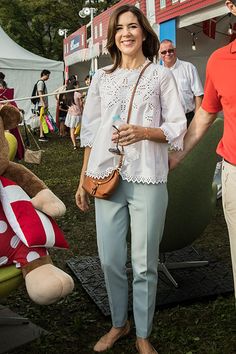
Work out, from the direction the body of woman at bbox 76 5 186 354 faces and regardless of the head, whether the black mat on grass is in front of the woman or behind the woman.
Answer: behind

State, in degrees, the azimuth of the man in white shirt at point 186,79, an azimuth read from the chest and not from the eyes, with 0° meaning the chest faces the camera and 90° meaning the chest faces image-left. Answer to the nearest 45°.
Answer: approximately 45°

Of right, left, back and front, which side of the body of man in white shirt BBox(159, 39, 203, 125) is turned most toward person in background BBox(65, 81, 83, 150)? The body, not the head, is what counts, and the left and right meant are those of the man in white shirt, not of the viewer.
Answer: right

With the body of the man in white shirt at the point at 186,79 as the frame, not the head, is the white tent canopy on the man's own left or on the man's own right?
on the man's own right

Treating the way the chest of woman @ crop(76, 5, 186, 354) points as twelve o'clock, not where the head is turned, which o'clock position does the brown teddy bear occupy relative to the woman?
The brown teddy bear is roughly at 3 o'clock from the woman.

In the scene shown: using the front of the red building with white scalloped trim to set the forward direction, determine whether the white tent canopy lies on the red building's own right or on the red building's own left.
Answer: on the red building's own right

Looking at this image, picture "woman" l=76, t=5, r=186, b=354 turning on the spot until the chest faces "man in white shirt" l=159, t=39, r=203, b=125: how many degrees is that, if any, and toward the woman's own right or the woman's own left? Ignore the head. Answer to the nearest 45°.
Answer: approximately 180°

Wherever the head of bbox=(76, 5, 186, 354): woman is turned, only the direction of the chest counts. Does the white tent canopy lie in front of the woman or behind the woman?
behind

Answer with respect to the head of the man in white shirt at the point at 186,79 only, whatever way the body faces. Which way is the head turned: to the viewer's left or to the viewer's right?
to the viewer's left

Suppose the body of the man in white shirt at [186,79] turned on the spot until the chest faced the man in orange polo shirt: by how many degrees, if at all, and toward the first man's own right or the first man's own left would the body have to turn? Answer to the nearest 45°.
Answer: approximately 45° to the first man's own left
